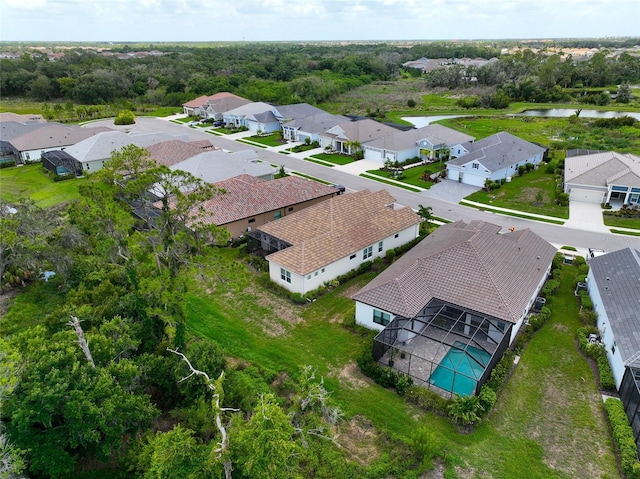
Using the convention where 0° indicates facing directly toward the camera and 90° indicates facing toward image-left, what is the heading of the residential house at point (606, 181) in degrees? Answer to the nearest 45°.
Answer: approximately 0°

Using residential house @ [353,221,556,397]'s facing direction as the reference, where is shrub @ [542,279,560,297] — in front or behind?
in front

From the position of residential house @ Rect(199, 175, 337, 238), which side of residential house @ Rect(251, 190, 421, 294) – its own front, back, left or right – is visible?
left

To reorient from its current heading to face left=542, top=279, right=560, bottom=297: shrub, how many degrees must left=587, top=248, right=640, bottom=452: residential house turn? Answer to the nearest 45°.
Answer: approximately 45° to its left

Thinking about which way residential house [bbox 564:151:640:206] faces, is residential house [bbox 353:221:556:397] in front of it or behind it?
in front

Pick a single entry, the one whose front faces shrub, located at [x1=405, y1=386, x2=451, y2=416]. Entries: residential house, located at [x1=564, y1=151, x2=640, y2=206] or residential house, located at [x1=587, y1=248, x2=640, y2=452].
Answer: residential house, located at [x1=564, y1=151, x2=640, y2=206]

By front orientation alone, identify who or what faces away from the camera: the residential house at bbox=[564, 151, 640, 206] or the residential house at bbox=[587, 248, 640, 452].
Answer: the residential house at bbox=[587, 248, 640, 452]

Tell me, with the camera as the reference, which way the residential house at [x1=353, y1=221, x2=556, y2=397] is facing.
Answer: facing away from the viewer and to the right of the viewer

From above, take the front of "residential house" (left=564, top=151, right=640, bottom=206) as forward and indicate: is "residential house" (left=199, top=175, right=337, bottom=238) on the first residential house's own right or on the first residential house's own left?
on the first residential house's own right

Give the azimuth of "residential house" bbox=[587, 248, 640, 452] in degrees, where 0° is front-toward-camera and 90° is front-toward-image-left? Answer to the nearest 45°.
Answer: approximately 180°

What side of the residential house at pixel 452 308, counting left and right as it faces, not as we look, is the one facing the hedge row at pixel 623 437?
right

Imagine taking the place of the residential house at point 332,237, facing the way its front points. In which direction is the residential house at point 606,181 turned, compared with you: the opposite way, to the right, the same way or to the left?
the opposite way

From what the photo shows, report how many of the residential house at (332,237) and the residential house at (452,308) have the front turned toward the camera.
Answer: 0

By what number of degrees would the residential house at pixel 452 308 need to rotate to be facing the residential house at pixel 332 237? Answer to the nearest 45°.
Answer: approximately 90° to its left

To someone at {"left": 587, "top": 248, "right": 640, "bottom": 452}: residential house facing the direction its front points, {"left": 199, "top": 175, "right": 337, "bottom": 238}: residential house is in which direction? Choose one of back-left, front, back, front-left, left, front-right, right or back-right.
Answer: left

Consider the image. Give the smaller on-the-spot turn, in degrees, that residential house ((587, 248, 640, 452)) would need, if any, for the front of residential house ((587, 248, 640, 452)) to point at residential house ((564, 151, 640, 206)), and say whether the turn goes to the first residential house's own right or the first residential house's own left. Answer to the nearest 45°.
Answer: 0° — it already faces it

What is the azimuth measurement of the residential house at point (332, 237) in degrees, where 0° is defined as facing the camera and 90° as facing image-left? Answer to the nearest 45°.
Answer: approximately 225°

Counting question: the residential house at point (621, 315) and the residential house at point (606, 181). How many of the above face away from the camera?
1

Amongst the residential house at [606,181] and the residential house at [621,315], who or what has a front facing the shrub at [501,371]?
the residential house at [606,181]
